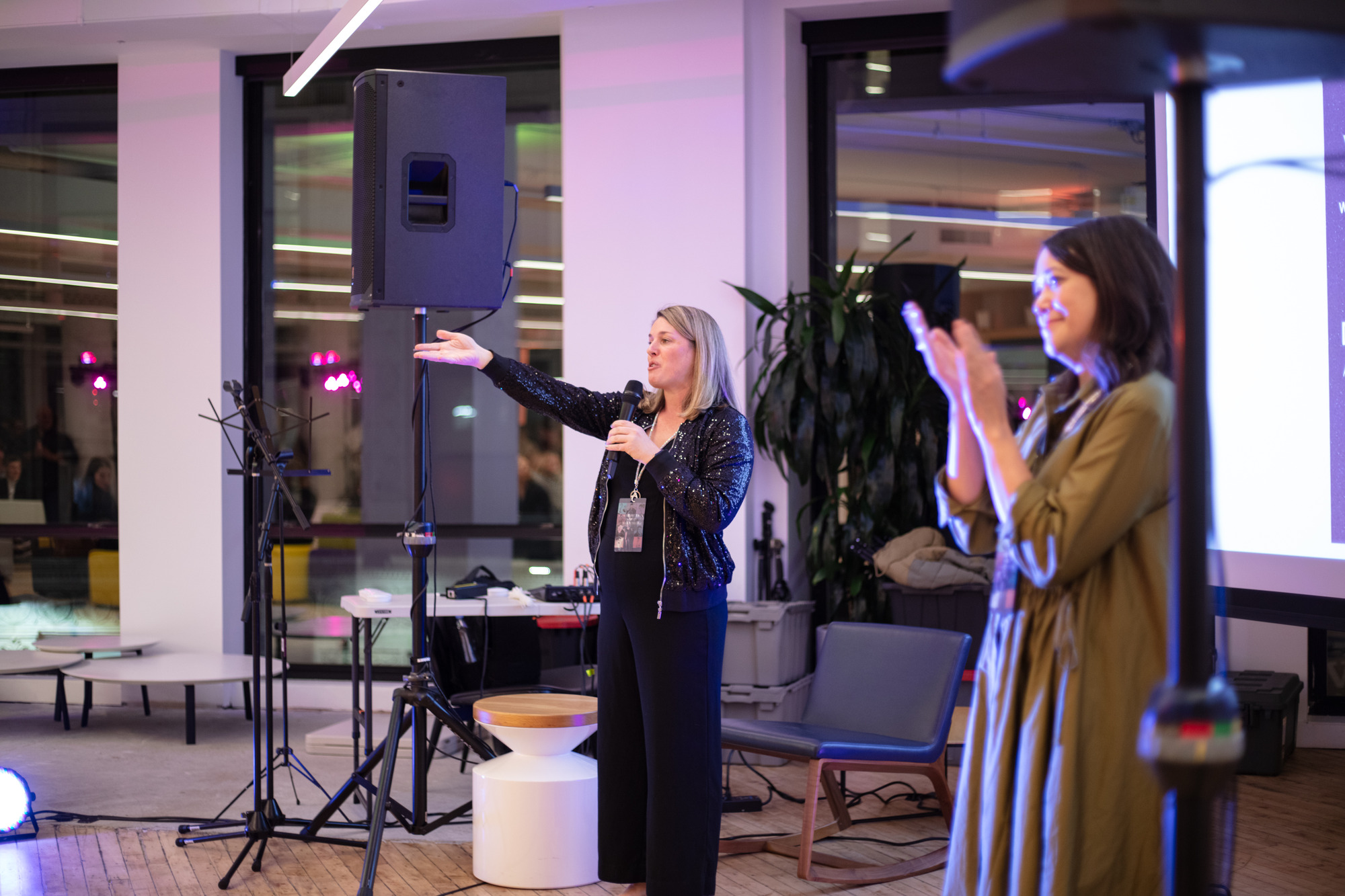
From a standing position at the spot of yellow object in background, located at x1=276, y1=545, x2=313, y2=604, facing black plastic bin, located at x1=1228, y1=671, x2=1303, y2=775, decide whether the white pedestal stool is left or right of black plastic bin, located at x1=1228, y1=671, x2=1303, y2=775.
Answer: right

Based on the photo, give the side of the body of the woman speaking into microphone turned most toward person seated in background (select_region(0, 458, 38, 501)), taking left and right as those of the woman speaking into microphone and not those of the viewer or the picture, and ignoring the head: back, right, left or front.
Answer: right

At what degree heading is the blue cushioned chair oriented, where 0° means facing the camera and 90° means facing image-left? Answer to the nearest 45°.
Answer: approximately 45°

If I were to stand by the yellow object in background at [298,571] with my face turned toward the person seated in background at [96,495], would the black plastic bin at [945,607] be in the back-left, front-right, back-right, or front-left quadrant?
back-left

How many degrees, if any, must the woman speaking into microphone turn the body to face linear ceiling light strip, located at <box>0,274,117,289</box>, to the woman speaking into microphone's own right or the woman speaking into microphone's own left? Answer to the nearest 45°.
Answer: approximately 90° to the woman speaking into microphone's own right

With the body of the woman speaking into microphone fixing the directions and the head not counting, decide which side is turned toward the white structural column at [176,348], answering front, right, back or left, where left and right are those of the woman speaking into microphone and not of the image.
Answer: right

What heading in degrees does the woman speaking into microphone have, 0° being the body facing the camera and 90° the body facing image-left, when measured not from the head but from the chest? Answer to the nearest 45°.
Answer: approximately 45°

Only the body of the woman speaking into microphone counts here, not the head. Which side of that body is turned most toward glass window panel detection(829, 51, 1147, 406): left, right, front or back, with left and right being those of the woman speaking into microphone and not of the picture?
back

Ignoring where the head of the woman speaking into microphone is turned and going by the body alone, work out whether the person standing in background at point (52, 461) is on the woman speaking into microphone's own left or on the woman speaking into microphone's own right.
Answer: on the woman speaking into microphone's own right

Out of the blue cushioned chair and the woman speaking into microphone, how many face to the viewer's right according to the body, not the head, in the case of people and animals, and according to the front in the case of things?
0
